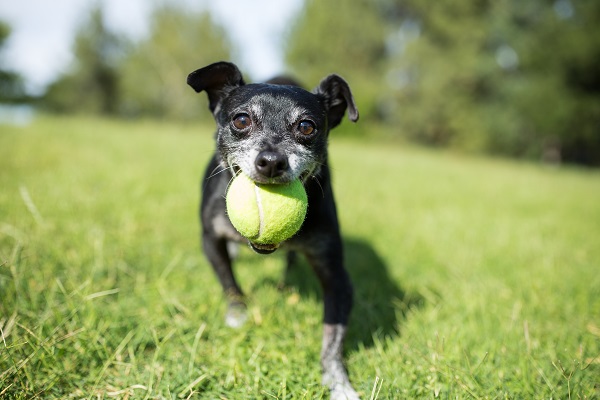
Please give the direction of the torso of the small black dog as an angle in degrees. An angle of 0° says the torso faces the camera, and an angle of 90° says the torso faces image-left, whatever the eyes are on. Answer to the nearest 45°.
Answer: approximately 0°
